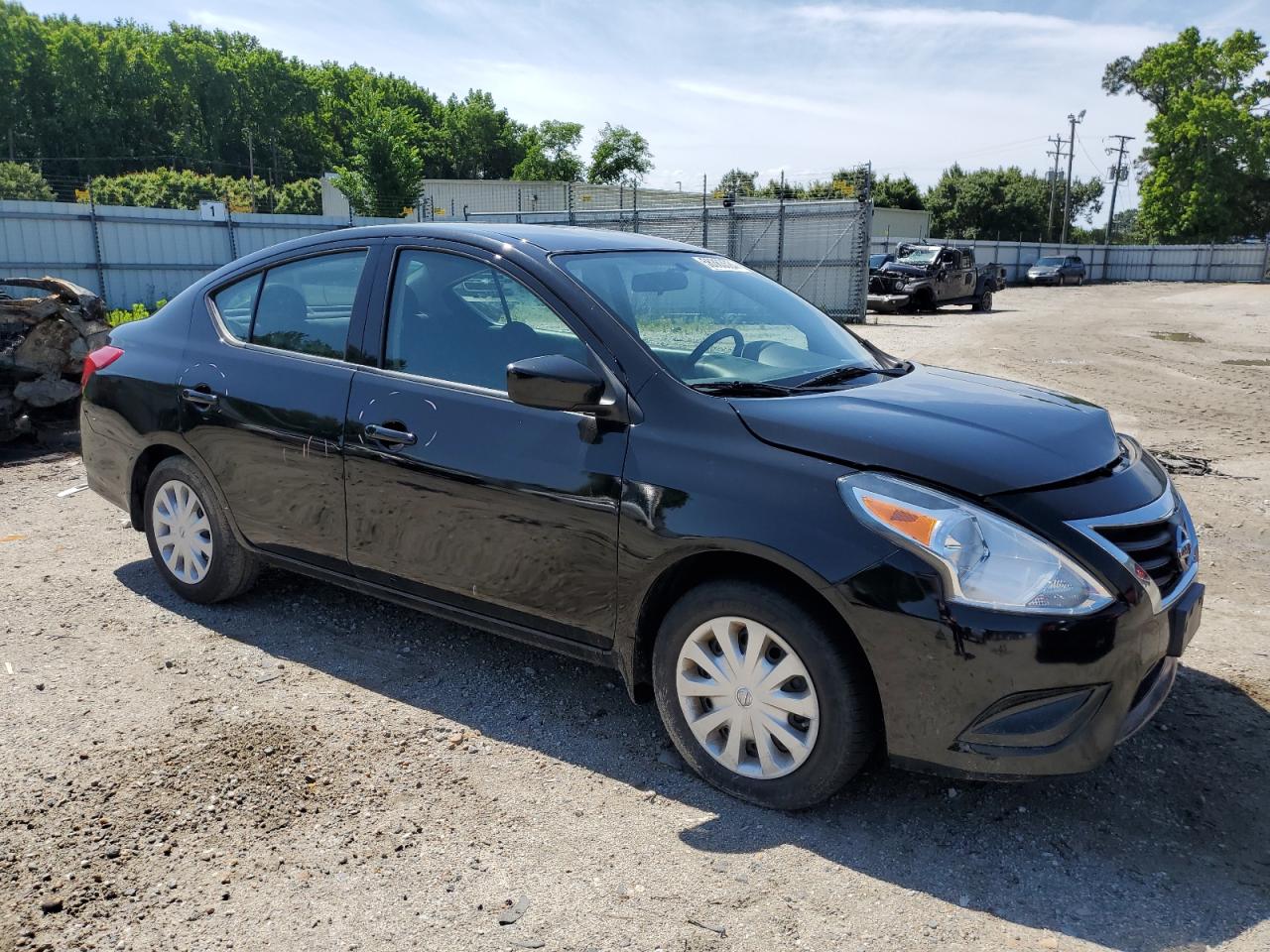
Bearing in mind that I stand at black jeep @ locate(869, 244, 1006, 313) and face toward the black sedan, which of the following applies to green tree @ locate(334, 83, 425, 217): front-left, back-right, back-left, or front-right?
back-right

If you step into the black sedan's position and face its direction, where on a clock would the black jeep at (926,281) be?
The black jeep is roughly at 8 o'clock from the black sedan.

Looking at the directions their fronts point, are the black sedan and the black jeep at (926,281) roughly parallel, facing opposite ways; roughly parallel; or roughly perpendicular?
roughly perpendicular

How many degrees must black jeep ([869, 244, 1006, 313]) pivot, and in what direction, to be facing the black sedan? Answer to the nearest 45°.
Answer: approximately 45° to its left

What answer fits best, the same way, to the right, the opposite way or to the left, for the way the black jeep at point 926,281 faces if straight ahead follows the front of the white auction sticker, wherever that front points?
to the right

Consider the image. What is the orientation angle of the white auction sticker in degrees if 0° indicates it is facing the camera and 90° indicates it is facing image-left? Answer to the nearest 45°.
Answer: approximately 315°

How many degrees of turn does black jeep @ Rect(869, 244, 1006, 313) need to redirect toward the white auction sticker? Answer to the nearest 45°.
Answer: approximately 45° to its left
